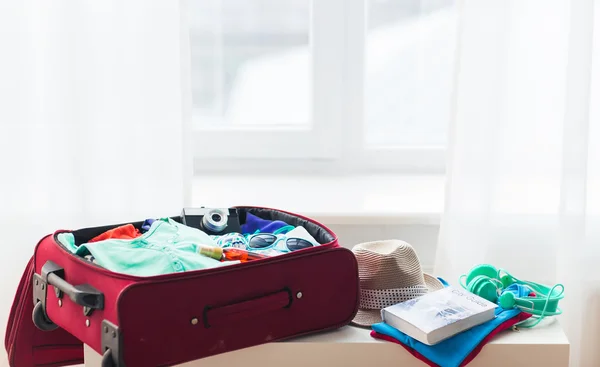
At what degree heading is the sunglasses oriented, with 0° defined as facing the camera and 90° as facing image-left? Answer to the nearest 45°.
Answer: approximately 0°

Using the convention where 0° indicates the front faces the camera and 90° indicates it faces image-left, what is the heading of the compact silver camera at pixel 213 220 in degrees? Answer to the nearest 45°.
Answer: approximately 0°

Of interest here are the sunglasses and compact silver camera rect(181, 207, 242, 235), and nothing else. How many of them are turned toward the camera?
2
